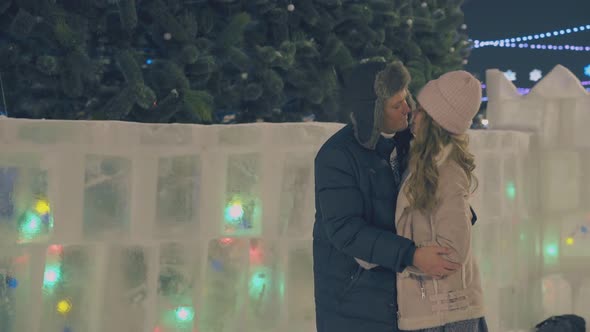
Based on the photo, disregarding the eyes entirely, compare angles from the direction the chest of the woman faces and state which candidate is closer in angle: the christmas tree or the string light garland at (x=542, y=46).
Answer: the christmas tree

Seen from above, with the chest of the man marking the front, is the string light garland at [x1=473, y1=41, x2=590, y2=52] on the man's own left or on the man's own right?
on the man's own left

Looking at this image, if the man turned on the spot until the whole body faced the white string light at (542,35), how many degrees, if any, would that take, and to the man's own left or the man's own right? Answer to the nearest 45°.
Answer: approximately 90° to the man's own left

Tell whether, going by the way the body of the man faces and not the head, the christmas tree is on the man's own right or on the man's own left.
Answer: on the man's own left

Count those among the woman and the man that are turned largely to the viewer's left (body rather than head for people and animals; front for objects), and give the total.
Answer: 1

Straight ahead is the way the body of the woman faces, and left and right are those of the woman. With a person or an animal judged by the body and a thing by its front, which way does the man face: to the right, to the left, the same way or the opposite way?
the opposite way

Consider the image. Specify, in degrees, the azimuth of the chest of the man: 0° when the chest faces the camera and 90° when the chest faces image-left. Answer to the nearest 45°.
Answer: approximately 270°

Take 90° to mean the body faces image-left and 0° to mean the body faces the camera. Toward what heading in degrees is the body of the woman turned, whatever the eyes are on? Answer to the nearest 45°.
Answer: approximately 90°

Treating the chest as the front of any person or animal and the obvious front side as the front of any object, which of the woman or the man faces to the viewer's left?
the woman

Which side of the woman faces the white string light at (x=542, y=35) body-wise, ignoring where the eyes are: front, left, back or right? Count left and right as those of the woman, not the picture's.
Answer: right
